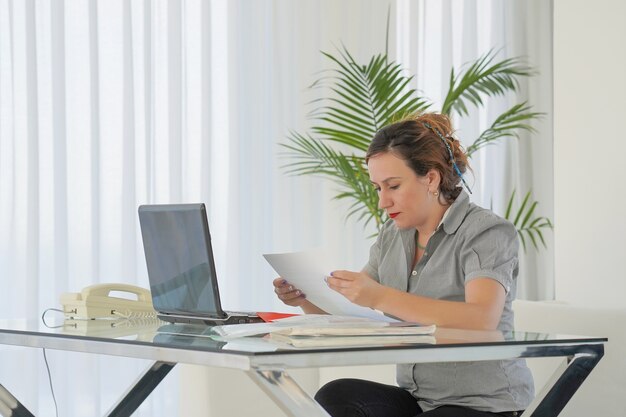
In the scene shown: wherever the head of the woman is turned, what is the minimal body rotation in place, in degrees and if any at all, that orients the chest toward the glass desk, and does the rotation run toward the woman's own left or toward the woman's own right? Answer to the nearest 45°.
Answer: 0° — they already face it

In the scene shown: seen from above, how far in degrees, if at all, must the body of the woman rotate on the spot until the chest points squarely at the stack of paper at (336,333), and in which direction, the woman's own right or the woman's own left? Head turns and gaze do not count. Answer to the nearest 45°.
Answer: approximately 45° to the woman's own left

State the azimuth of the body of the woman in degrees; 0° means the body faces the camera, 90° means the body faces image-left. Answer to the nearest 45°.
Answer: approximately 45°

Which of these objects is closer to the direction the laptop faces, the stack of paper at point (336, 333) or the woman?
the woman

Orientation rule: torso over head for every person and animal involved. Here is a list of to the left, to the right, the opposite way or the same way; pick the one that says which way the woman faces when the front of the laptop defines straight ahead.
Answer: the opposite way

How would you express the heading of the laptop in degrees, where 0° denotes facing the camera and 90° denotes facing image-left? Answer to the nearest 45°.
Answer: approximately 225°
